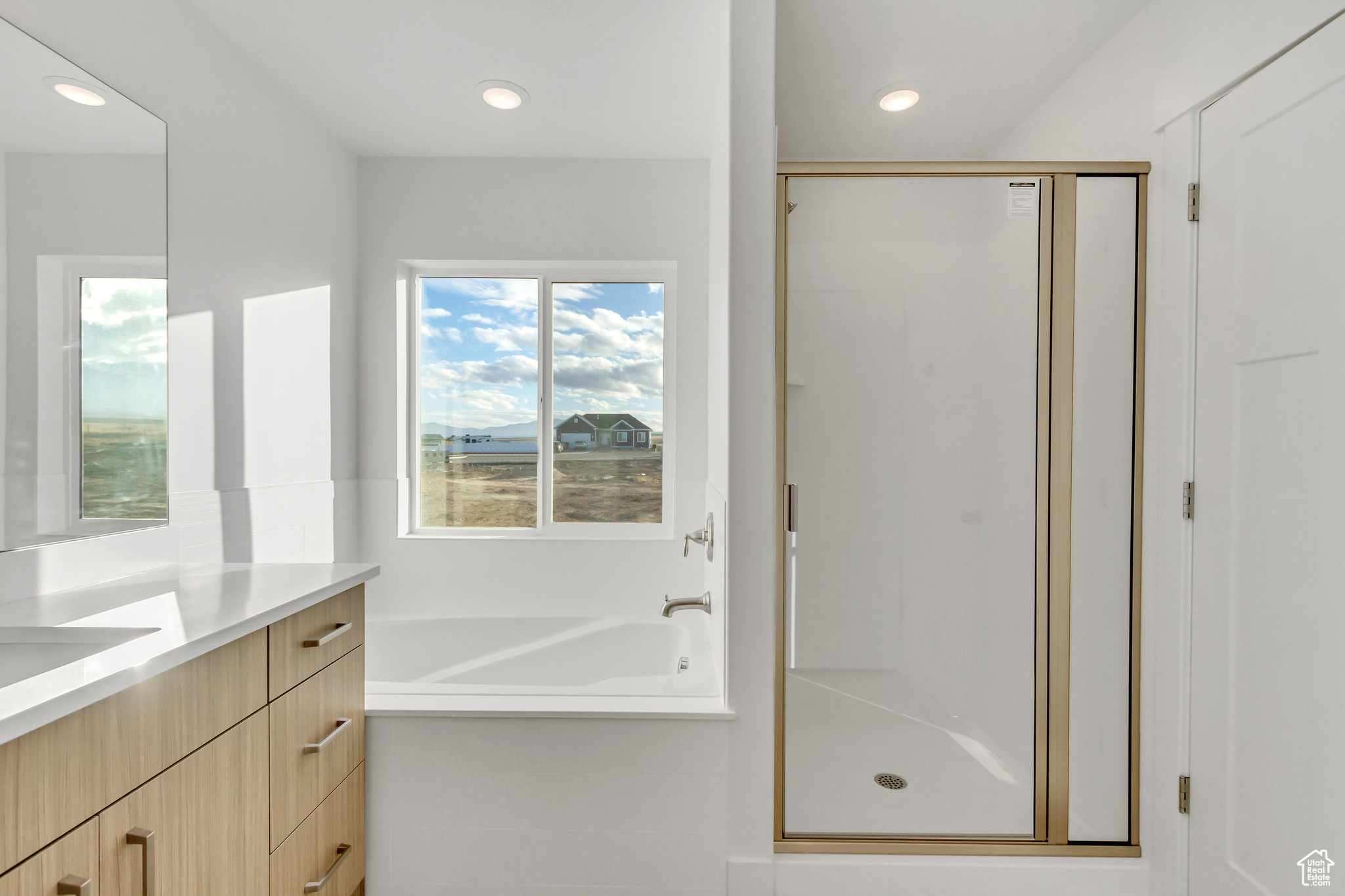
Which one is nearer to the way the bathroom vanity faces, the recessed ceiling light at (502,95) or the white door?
the white door

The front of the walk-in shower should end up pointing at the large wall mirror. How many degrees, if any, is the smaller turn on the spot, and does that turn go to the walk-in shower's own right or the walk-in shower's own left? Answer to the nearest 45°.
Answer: approximately 45° to the walk-in shower's own right

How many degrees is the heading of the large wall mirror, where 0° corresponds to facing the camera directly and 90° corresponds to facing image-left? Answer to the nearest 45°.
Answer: approximately 315°

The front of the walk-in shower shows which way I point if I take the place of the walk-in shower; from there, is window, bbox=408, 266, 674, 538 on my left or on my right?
on my right

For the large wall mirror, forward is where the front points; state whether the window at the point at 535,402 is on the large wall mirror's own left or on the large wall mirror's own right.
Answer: on the large wall mirror's own left

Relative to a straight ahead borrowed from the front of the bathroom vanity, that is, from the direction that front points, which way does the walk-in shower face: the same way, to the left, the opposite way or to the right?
to the right
